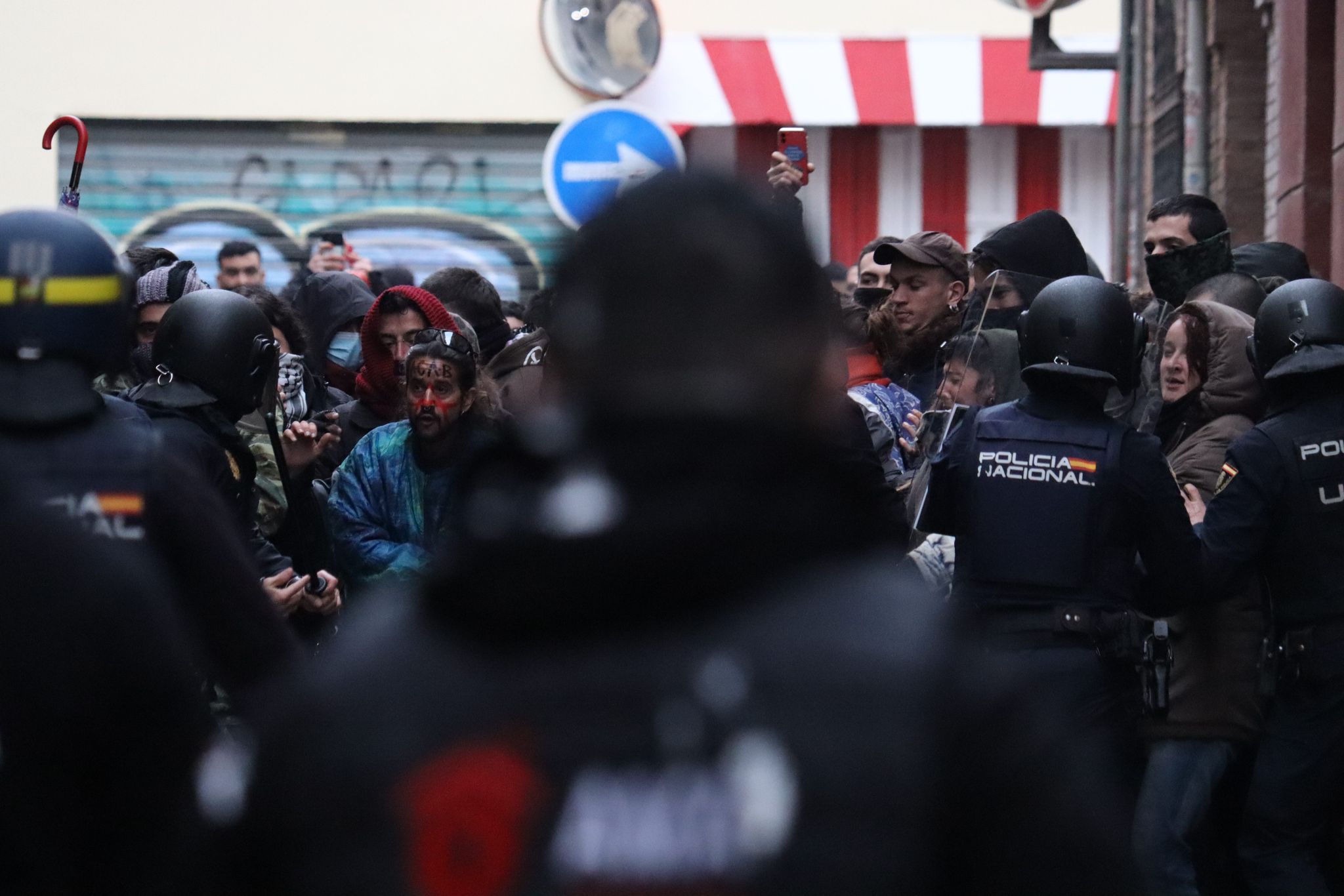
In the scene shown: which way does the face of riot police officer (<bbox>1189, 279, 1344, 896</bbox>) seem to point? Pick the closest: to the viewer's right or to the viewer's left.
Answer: to the viewer's left

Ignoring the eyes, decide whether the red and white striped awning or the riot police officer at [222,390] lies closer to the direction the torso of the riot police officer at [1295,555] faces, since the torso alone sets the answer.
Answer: the red and white striped awning

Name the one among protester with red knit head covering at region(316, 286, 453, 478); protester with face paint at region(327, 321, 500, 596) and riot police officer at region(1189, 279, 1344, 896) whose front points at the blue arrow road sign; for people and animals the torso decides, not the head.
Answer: the riot police officer

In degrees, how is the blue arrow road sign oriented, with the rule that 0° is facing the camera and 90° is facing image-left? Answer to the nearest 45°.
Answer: approximately 0°

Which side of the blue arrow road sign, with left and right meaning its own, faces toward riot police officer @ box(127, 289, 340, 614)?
front

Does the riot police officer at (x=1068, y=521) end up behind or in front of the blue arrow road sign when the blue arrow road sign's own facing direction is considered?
in front

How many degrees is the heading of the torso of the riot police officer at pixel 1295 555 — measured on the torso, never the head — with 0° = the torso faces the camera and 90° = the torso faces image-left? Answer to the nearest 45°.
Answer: approximately 135°

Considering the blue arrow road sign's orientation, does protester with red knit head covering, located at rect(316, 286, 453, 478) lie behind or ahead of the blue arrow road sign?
ahead

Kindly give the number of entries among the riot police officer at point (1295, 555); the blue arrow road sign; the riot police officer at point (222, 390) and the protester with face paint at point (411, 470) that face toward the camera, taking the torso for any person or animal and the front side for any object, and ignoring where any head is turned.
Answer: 2

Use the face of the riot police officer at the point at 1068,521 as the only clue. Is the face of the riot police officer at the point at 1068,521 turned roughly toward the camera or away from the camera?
away from the camera

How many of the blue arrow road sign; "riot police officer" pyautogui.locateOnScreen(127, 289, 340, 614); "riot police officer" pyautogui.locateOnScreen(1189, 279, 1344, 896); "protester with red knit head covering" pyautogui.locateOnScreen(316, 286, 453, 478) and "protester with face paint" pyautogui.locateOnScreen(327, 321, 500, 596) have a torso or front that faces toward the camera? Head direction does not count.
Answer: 3

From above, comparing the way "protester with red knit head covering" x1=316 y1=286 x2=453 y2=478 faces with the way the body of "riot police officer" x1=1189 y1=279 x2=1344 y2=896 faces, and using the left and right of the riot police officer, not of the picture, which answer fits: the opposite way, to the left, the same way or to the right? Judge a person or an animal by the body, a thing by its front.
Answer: the opposite way

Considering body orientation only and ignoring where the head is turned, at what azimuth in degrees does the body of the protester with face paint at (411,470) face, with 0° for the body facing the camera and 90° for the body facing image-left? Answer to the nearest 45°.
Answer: approximately 0°
